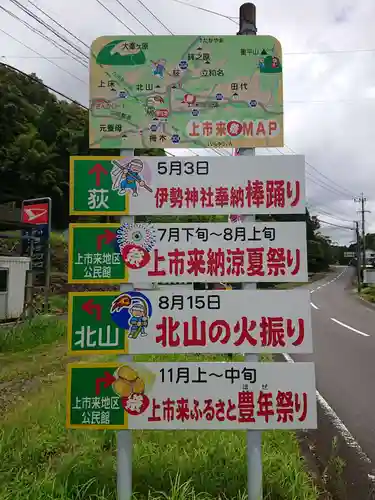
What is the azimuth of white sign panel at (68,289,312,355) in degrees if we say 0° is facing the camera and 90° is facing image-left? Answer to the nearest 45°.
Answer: approximately 0°

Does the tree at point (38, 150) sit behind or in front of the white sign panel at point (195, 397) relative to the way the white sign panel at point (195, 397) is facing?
behind

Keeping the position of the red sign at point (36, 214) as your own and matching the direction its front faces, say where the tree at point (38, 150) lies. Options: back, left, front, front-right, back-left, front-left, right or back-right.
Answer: back

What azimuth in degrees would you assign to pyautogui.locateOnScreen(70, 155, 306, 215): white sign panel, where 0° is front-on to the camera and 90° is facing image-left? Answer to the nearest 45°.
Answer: approximately 0°

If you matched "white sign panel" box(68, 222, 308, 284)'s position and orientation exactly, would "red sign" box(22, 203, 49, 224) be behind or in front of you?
behind
